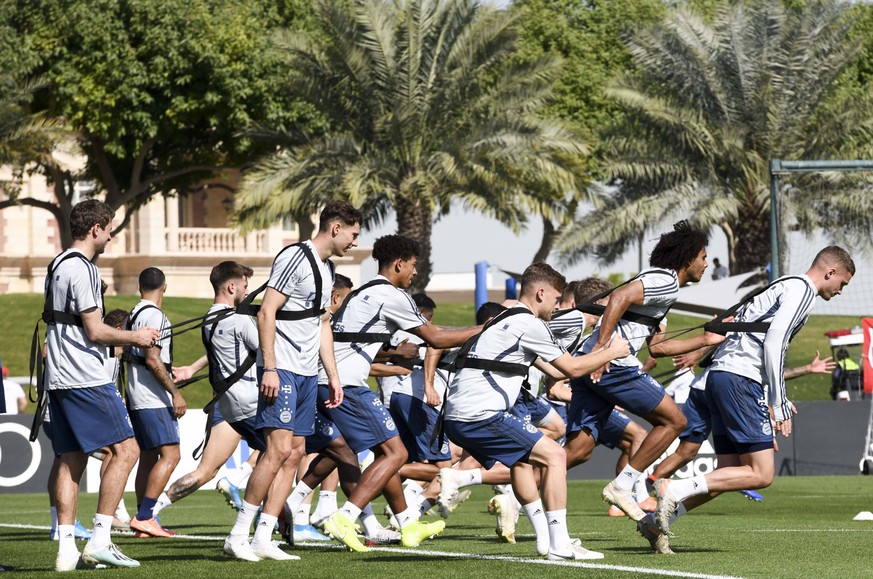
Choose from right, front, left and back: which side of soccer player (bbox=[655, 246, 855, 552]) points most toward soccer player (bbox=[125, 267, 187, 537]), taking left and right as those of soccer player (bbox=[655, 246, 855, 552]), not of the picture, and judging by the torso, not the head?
back

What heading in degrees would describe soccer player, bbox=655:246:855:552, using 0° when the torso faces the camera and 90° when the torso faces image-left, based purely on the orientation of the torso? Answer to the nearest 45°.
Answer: approximately 270°

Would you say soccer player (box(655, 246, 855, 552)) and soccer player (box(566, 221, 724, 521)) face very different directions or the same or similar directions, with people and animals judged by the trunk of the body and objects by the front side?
same or similar directions

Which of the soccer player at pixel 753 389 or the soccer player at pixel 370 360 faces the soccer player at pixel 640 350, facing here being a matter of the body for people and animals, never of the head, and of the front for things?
the soccer player at pixel 370 360

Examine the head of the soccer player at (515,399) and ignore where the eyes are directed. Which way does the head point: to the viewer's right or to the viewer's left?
to the viewer's right

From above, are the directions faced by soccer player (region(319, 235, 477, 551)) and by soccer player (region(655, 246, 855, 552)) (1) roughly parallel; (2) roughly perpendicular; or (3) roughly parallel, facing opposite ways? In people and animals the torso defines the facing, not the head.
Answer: roughly parallel

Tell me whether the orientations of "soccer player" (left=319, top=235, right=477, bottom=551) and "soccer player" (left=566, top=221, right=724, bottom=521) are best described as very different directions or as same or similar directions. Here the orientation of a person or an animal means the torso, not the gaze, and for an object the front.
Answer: same or similar directions

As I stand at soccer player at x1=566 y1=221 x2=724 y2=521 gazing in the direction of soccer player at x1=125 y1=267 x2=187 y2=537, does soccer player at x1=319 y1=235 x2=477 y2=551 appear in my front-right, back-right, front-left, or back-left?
front-left

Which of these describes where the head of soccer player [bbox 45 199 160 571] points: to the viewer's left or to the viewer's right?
to the viewer's right

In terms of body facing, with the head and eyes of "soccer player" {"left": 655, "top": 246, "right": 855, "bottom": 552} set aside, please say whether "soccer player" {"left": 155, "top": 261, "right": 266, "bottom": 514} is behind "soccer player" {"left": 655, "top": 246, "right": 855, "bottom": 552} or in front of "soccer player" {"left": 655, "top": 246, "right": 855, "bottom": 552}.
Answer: behind

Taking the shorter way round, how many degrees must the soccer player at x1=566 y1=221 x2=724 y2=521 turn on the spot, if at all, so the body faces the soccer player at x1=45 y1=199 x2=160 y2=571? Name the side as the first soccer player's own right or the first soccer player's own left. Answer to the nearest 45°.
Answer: approximately 135° to the first soccer player's own right

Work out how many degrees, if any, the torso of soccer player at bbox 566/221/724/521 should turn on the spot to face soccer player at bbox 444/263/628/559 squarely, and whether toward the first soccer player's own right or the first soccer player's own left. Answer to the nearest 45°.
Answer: approximately 135° to the first soccer player's own right

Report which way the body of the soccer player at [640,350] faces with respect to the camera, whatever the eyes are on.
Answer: to the viewer's right

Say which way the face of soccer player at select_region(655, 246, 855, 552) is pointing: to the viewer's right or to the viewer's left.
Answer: to the viewer's right

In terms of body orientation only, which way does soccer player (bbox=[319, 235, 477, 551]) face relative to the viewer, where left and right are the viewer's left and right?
facing to the right of the viewer

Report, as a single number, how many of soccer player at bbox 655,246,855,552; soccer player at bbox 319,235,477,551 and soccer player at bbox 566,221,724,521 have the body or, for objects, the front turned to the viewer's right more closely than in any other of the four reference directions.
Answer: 3

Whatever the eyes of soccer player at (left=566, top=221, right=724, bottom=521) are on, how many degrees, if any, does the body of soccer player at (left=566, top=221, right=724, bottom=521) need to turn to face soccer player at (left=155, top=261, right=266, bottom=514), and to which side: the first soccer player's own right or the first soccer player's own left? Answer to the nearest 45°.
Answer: approximately 180°

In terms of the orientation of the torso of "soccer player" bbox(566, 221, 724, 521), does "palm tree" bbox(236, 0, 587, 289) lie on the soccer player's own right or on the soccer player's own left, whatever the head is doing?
on the soccer player's own left

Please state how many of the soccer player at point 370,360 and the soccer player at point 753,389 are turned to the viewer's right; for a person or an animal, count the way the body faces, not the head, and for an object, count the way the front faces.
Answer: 2
